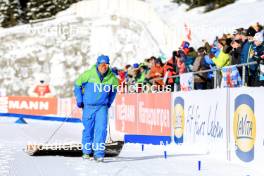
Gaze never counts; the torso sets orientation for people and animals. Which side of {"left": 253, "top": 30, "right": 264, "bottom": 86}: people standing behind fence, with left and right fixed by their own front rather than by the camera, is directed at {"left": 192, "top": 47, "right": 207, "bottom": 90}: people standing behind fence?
right

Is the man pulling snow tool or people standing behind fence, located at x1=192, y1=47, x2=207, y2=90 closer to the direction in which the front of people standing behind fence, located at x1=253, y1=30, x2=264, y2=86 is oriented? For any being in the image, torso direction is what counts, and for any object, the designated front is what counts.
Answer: the man pulling snow tool

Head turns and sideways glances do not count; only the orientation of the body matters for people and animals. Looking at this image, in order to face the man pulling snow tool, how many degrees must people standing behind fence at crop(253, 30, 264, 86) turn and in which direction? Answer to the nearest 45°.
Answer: approximately 45° to their right

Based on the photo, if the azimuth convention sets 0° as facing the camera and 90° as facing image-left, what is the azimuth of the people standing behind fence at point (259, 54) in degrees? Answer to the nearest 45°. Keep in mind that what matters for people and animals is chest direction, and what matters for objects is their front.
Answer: approximately 45°
